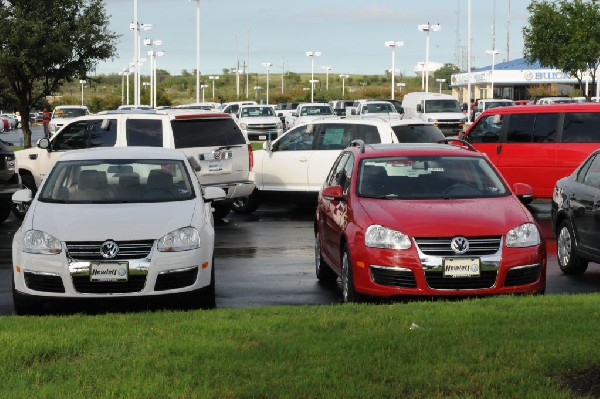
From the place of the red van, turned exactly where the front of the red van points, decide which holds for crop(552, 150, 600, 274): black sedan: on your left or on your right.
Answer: on your left

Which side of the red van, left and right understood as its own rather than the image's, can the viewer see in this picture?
left

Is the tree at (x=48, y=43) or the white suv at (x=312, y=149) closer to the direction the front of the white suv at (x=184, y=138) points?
the tree

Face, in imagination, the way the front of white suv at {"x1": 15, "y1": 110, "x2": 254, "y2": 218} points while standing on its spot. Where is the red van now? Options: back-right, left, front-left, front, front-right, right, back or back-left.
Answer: back-right

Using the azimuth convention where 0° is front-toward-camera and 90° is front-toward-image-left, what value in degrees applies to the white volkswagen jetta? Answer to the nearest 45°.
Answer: approximately 0°

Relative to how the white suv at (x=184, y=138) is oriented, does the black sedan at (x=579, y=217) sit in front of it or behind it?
behind

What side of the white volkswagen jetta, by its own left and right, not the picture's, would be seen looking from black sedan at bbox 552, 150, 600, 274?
left

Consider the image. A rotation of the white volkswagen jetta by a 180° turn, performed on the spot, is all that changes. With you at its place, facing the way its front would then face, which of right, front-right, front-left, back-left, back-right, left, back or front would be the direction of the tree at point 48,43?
front

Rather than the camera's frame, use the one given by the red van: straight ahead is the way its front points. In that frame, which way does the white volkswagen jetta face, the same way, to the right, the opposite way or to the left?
to the left

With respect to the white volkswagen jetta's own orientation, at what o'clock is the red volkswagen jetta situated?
The red volkswagen jetta is roughly at 9 o'clock from the white volkswagen jetta.

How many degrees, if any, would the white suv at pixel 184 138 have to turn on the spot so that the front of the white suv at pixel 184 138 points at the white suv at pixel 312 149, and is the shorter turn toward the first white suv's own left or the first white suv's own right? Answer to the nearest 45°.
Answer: approximately 90° to the first white suv's own right

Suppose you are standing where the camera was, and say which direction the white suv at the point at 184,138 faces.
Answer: facing away from the viewer and to the left of the viewer

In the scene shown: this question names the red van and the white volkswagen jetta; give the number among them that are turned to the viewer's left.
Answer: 1
